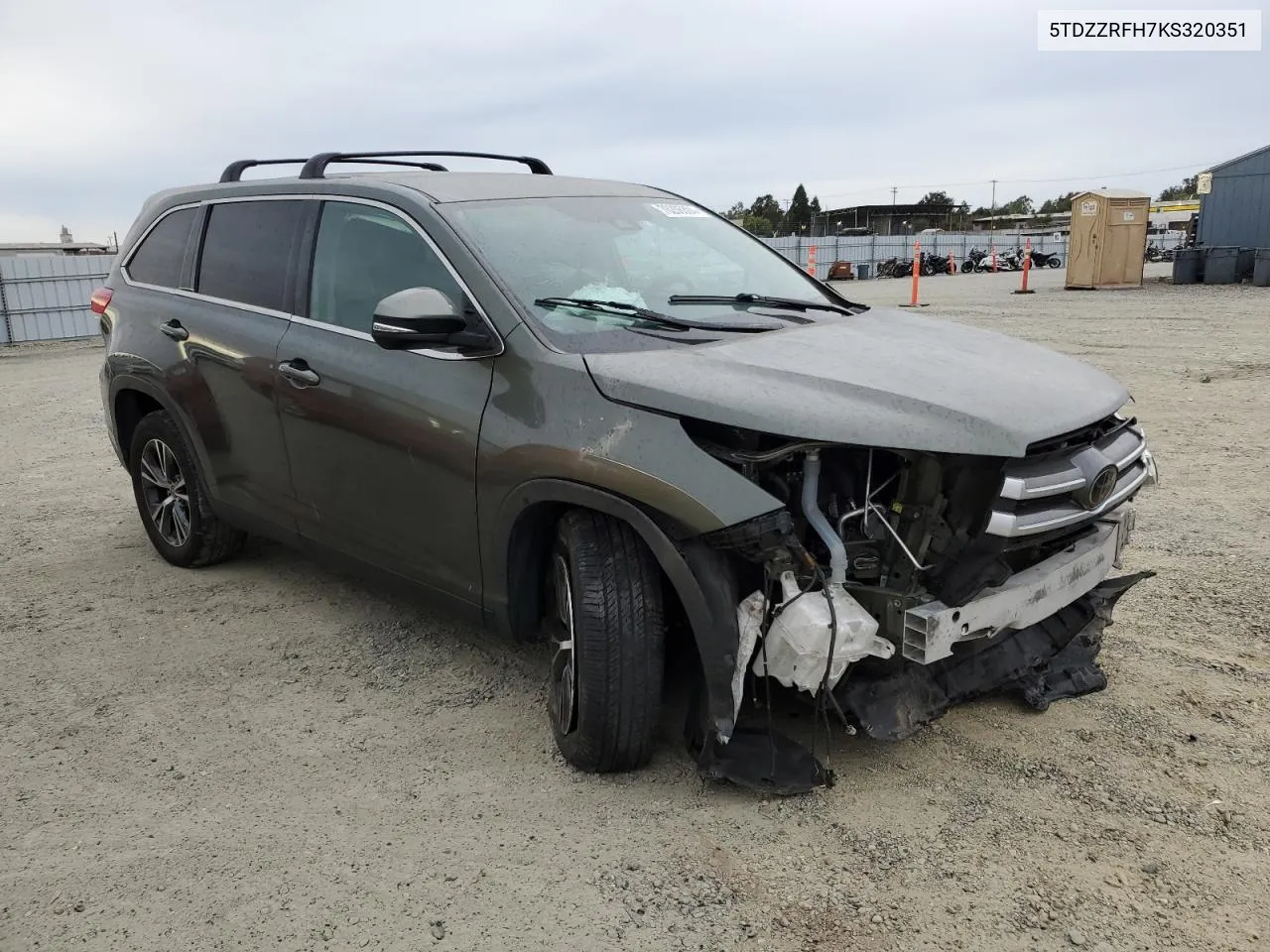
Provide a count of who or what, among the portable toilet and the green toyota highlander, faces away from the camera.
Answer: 0

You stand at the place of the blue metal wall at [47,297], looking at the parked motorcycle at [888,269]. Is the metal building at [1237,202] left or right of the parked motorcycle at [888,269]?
right

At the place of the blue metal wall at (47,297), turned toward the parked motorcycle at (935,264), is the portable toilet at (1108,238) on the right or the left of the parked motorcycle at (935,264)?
right

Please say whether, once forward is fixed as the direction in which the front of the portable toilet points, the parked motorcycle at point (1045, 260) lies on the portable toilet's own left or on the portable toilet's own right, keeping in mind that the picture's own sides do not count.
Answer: on the portable toilet's own right

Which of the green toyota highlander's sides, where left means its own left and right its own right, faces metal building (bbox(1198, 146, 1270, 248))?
left

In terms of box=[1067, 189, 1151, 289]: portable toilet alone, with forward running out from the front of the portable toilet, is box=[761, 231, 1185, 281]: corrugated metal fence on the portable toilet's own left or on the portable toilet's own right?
on the portable toilet's own right

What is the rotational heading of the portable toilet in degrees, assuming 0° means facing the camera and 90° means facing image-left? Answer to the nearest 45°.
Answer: approximately 45°

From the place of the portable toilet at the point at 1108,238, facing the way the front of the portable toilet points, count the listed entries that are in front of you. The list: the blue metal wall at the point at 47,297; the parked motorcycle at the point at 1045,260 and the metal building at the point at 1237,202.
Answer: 1

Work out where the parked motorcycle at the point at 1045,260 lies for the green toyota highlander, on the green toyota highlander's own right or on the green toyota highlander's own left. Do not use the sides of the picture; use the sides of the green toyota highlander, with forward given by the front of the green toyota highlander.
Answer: on the green toyota highlander's own left

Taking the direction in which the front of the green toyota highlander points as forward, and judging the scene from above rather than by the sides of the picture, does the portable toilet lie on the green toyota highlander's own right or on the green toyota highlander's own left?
on the green toyota highlander's own left

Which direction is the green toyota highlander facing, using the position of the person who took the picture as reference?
facing the viewer and to the right of the viewer

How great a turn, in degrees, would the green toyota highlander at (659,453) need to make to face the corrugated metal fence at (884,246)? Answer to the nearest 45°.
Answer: approximately 135° to its left
